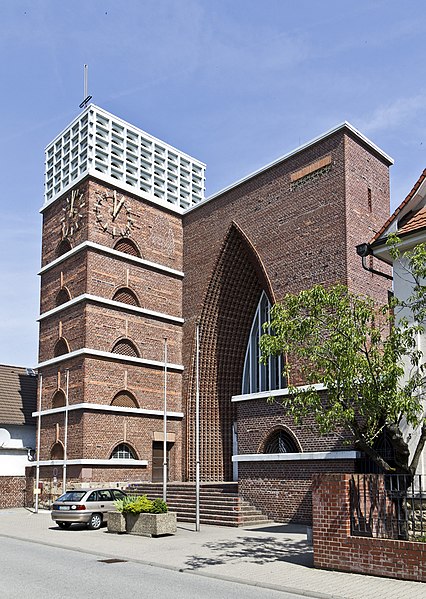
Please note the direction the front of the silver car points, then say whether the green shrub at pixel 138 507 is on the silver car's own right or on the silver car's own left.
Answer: on the silver car's own right

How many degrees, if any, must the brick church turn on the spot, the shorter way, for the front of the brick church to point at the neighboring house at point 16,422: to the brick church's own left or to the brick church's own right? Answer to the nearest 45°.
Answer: approximately 90° to the brick church's own right

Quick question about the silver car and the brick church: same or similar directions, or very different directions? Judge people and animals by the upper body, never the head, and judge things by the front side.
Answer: very different directions
